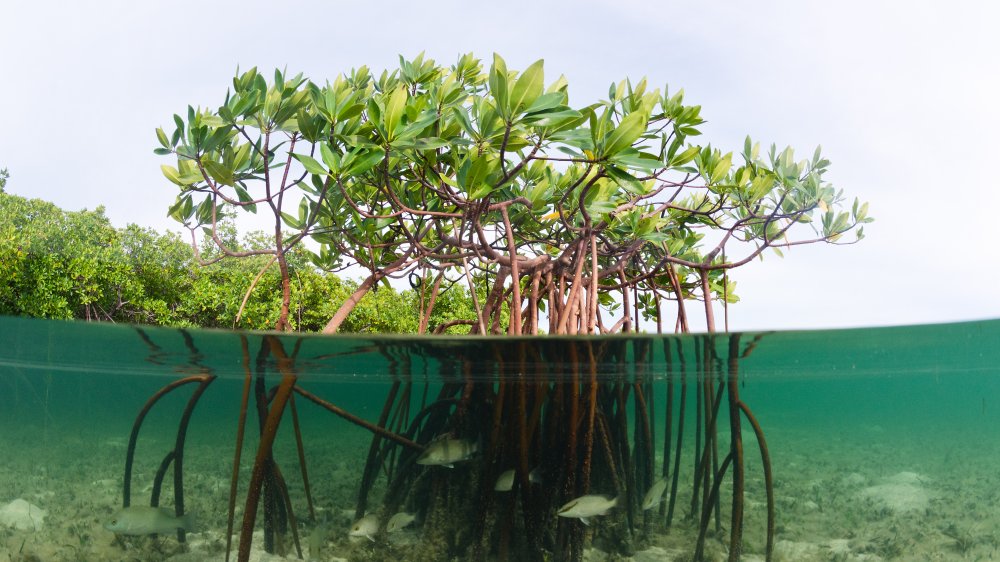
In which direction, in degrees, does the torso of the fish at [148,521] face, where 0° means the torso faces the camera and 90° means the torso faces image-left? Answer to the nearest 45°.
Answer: approximately 90°

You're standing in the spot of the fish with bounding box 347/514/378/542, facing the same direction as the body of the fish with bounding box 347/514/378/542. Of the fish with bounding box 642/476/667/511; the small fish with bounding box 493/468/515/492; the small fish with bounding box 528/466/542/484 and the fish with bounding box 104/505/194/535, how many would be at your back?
3

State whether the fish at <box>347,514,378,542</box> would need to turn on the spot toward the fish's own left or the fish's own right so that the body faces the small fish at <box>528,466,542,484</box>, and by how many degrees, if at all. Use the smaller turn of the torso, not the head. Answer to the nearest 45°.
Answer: approximately 180°

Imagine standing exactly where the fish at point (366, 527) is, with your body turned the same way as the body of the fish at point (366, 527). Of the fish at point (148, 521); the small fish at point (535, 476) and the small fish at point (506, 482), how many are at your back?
2

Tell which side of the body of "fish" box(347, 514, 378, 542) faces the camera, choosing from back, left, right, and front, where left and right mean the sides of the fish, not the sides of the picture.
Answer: left

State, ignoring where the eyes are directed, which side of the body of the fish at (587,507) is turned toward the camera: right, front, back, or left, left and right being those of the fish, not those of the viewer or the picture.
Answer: left
